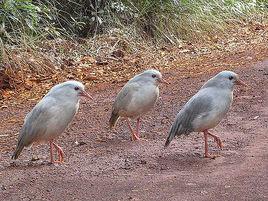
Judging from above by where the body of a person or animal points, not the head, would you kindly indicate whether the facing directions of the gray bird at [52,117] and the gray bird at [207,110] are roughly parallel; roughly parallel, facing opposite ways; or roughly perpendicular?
roughly parallel

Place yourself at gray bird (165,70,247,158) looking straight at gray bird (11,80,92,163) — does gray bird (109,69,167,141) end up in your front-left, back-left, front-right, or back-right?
front-right

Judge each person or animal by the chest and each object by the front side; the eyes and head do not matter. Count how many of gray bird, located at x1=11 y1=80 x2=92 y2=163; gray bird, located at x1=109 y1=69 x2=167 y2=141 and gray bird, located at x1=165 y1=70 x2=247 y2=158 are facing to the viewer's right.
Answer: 3

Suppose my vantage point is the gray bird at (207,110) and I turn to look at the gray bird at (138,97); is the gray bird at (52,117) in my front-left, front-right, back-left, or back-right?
front-left

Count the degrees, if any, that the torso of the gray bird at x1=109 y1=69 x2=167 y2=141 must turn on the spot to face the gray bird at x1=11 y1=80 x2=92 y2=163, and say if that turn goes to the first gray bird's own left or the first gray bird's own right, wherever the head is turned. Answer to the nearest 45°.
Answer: approximately 135° to the first gray bird's own right

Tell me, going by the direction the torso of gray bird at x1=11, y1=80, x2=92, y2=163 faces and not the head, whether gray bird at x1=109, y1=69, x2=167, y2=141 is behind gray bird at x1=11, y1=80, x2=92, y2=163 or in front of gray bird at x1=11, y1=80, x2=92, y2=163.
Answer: in front

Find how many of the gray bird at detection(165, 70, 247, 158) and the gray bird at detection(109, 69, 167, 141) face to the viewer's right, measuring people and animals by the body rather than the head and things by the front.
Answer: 2

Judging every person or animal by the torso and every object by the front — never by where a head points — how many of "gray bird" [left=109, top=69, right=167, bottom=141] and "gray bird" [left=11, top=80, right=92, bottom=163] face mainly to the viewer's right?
2

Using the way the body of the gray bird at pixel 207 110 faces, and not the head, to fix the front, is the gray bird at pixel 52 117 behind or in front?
behind

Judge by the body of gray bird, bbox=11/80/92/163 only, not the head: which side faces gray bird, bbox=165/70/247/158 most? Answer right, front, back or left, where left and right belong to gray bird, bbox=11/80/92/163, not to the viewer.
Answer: front

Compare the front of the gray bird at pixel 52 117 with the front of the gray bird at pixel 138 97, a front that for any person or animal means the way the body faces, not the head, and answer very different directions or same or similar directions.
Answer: same or similar directions

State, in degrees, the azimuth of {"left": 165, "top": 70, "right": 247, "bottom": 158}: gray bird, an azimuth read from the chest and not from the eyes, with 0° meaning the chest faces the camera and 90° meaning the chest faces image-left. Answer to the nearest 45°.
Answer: approximately 270°

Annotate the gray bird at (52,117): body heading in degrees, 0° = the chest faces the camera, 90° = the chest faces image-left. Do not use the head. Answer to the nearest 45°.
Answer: approximately 270°

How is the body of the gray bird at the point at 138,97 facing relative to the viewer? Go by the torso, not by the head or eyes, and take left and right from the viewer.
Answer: facing to the right of the viewer
